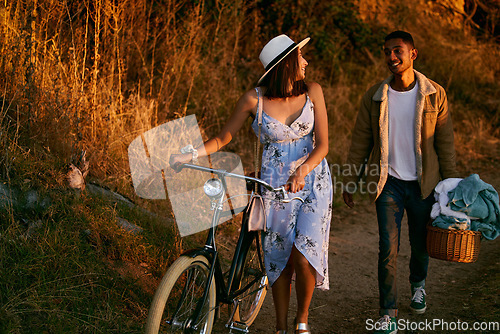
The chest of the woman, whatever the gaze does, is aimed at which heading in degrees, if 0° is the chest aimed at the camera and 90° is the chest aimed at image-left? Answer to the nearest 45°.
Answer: approximately 0°

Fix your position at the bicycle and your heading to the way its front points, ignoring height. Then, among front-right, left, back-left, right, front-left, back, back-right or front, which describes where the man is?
back

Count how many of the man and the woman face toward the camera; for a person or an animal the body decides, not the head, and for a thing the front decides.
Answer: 2

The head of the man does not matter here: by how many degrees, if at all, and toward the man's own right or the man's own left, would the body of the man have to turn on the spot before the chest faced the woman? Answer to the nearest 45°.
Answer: approximately 45° to the man's own right

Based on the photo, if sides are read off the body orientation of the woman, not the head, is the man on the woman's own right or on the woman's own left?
on the woman's own left

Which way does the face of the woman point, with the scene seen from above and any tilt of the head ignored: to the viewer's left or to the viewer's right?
to the viewer's right
